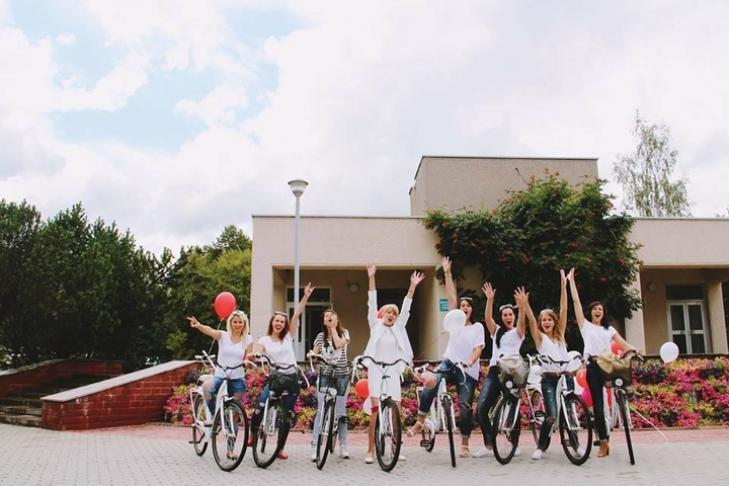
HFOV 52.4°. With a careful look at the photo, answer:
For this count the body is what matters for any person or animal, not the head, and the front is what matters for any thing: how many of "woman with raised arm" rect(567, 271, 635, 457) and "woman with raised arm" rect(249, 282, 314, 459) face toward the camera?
2

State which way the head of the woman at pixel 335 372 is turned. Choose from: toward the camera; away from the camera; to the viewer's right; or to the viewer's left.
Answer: toward the camera

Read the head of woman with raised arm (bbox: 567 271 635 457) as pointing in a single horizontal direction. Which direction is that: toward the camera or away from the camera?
toward the camera

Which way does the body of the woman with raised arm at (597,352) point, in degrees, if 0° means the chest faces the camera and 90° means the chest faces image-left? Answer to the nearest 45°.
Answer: approximately 0°

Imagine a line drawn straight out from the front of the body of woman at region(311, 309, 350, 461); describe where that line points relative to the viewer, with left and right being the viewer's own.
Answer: facing the viewer

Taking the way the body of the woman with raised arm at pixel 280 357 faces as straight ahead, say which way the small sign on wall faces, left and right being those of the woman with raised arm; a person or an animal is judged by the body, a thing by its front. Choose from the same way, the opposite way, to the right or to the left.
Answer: the same way

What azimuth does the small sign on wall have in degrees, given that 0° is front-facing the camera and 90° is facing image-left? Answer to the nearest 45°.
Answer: approximately 0°

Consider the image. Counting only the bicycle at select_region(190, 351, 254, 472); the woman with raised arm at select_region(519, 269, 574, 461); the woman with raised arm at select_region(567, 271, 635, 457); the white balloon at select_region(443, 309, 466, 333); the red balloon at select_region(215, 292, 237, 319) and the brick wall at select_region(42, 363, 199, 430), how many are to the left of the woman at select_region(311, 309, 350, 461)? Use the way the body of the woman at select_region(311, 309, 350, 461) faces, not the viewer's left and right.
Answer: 3

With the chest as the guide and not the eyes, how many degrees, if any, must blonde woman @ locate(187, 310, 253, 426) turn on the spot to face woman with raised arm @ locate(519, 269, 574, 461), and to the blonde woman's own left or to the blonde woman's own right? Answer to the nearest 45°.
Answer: approximately 90° to the blonde woman's own left

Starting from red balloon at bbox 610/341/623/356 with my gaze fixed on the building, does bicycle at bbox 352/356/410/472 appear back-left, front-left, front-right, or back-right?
back-left

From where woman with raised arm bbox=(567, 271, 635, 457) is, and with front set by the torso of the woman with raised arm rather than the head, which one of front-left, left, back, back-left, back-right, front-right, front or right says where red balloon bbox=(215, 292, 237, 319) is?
right

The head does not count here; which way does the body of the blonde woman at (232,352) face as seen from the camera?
toward the camera

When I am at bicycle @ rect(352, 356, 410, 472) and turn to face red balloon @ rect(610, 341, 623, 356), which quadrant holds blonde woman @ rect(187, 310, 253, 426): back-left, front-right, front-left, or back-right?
back-left

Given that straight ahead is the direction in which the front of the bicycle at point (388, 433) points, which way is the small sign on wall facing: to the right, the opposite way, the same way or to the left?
the same way

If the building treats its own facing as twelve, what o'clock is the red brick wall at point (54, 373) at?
The red brick wall is roughly at 2 o'clock from the building.
